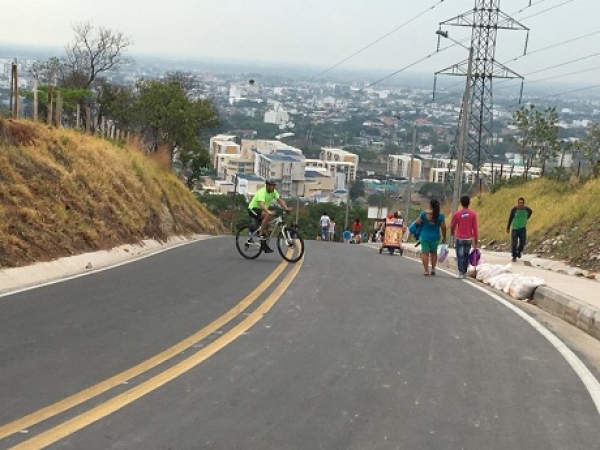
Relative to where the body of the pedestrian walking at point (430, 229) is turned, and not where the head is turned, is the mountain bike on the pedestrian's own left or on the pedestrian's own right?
on the pedestrian's own left

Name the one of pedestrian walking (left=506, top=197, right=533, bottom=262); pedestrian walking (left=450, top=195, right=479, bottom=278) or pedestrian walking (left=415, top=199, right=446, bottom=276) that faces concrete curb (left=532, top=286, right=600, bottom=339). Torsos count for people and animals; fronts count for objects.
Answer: pedestrian walking (left=506, top=197, right=533, bottom=262)

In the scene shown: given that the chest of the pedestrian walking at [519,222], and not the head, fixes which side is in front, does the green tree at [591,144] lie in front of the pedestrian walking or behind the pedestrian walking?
behind

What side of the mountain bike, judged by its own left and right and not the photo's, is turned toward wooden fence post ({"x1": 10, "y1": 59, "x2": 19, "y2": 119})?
back

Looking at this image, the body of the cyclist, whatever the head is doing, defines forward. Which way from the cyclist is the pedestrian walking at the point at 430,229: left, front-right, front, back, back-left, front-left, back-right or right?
front-left

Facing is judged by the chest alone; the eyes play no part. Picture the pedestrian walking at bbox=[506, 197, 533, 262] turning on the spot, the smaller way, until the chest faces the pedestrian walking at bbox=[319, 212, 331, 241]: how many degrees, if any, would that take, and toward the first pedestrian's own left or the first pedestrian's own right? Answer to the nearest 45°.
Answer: approximately 135° to the first pedestrian's own right

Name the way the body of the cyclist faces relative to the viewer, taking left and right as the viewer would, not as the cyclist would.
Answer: facing the viewer and to the right of the viewer

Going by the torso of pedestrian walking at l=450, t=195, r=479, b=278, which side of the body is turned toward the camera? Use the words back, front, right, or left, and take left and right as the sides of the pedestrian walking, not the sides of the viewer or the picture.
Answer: back

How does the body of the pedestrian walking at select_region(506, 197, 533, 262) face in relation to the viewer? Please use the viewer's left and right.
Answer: facing the viewer

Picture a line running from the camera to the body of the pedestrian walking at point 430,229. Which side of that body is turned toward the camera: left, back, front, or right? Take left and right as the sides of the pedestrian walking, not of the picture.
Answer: back

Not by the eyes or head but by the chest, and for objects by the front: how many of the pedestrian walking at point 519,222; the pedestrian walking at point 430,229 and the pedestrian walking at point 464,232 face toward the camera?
1

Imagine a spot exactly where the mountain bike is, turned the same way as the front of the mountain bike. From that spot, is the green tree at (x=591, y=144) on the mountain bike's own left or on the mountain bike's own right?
on the mountain bike's own left
